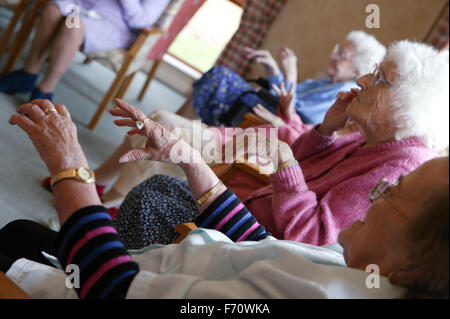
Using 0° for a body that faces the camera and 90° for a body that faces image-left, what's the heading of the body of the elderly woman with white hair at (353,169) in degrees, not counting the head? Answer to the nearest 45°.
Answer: approximately 90°

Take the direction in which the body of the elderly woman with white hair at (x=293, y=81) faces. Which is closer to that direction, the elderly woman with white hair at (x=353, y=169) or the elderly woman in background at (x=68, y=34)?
the elderly woman in background

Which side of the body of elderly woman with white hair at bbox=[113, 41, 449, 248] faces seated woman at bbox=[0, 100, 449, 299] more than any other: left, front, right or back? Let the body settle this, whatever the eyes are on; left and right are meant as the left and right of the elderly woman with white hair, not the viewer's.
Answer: left

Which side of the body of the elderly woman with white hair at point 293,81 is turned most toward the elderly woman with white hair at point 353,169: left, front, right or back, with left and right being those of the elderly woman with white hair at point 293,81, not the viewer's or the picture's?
left

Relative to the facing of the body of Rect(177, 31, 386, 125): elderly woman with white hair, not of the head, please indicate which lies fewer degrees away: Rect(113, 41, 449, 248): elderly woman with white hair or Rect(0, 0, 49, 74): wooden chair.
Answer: the wooden chair

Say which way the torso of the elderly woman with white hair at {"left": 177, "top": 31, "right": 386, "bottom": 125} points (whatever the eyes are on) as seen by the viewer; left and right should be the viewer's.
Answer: facing to the left of the viewer

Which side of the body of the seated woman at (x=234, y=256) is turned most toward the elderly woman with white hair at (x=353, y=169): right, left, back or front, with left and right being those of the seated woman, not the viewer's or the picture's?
right

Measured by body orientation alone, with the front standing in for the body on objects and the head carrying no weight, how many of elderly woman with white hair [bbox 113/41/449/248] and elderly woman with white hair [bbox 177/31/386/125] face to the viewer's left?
2

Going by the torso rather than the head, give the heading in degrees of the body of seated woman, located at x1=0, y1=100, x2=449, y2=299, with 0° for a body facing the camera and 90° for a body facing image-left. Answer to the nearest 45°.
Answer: approximately 90°
